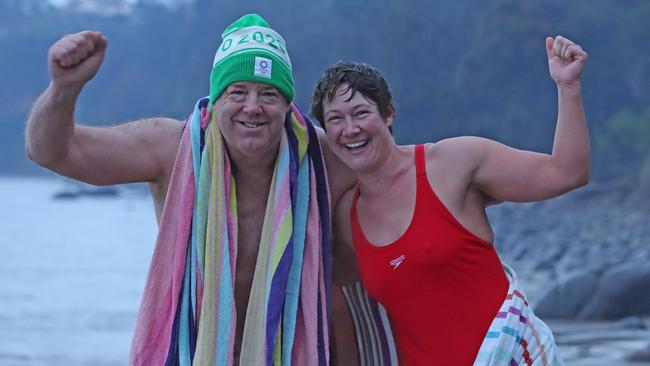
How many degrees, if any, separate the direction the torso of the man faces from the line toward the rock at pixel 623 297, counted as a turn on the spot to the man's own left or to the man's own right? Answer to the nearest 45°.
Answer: approximately 135° to the man's own left

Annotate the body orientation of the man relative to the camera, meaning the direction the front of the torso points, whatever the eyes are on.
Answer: toward the camera

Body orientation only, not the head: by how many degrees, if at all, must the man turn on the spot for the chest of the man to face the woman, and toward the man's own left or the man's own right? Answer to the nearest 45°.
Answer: approximately 90° to the man's own left

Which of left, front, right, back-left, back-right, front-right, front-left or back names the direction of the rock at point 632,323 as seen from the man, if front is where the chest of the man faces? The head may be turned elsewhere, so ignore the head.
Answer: back-left

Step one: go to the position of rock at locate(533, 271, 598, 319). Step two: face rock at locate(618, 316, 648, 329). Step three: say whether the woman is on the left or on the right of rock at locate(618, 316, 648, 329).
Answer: right

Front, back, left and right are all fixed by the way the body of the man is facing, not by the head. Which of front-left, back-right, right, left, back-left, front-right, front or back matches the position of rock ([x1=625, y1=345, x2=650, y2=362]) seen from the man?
back-left

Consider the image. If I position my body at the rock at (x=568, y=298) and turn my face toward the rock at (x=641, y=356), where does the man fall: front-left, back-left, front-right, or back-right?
front-right

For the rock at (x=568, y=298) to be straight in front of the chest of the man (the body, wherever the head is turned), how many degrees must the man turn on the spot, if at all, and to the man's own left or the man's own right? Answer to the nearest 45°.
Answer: approximately 135° to the man's own left
